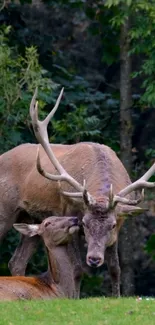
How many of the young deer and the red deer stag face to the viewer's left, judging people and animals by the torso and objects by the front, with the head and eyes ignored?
0

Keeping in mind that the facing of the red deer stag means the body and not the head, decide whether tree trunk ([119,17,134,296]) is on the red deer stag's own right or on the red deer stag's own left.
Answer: on the red deer stag's own left

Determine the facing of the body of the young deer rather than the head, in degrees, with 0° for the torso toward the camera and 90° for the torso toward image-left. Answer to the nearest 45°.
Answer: approximately 270°

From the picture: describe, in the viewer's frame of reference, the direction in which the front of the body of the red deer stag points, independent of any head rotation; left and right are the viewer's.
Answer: facing the viewer and to the right of the viewer

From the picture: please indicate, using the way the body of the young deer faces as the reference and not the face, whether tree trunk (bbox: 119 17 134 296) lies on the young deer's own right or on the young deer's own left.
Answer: on the young deer's own left
